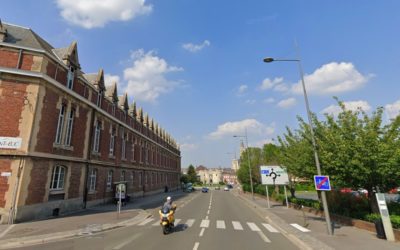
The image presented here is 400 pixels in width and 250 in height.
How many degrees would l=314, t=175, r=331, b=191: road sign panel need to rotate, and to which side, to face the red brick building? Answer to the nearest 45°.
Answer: approximately 90° to its right

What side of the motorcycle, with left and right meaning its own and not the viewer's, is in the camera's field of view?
front

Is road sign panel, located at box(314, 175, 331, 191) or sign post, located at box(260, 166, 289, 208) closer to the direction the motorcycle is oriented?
the road sign panel

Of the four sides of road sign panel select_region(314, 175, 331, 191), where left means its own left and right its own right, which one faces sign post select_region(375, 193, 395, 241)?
left

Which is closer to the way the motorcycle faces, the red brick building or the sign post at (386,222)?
the sign post

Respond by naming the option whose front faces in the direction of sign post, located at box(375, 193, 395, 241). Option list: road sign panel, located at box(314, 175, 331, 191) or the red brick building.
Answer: the red brick building

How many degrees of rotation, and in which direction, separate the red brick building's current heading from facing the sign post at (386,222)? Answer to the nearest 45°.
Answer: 0° — it already faces it

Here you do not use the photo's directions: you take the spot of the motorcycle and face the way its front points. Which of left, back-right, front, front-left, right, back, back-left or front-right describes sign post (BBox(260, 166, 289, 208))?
back-left

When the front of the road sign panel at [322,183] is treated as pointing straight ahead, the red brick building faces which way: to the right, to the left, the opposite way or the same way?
to the left

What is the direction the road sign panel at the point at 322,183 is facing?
toward the camera

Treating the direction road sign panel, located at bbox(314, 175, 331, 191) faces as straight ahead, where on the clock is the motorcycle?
The motorcycle is roughly at 2 o'clock from the road sign panel.

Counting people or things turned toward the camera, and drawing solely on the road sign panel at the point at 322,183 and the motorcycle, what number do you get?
2

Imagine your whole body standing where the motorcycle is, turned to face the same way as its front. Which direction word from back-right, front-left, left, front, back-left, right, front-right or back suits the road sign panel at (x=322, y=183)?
left
